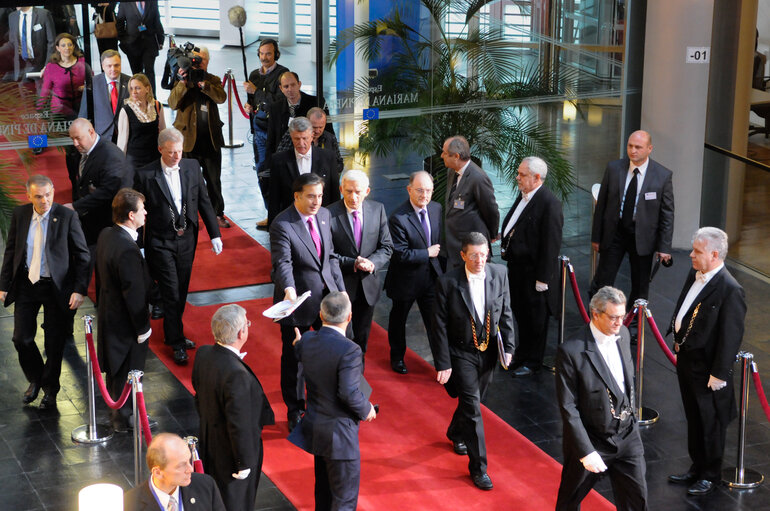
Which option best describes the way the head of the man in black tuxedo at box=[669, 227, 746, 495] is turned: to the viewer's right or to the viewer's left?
to the viewer's left

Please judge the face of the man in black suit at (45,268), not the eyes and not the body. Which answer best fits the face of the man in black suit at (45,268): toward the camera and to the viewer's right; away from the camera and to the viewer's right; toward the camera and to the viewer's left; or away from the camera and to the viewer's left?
toward the camera and to the viewer's right

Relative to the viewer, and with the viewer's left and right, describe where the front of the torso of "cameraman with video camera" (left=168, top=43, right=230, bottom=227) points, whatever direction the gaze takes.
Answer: facing the viewer

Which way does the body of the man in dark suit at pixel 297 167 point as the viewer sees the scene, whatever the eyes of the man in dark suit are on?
toward the camera

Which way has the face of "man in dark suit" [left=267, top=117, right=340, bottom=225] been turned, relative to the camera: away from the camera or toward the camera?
toward the camera

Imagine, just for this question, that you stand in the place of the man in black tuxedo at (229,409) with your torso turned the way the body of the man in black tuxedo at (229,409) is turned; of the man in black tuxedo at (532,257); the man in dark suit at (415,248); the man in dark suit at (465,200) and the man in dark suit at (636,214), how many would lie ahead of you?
4

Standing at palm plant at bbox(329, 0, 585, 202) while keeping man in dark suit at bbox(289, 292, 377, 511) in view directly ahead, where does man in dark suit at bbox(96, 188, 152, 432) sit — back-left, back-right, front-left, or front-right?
front-right

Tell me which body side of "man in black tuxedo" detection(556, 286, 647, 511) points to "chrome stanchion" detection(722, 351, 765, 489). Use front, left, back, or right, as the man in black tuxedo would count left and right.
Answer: left

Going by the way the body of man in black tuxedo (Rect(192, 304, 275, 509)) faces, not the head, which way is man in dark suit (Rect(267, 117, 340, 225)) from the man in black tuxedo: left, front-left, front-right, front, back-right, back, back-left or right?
front-left

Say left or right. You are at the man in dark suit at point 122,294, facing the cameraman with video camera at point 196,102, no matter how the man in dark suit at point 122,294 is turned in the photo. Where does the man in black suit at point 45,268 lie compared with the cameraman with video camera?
left

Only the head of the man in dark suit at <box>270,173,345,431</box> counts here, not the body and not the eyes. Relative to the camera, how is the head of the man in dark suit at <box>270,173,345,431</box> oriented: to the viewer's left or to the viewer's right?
to the viewer's right

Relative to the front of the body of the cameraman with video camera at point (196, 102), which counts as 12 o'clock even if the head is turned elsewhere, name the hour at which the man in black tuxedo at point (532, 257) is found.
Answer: The man in black tuxedo is roughly at 11 o'clock from the cameraman with video camera.

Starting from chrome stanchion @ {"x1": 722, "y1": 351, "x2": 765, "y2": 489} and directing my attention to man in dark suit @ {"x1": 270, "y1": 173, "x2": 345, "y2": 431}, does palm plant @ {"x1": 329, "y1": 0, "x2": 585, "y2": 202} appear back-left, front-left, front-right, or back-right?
front-right

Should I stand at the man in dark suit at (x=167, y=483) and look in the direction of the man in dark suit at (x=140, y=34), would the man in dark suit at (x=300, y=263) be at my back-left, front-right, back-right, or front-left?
front-right

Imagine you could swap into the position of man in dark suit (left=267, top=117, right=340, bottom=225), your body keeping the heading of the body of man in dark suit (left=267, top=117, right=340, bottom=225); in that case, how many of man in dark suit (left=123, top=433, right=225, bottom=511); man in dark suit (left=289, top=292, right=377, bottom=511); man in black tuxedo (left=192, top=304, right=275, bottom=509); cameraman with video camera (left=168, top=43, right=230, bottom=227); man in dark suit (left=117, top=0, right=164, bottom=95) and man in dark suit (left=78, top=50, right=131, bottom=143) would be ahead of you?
3

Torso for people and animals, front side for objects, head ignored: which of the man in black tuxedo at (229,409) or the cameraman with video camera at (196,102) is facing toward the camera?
the cameraman with video camera

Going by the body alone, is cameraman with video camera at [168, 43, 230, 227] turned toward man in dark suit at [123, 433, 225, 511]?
yes

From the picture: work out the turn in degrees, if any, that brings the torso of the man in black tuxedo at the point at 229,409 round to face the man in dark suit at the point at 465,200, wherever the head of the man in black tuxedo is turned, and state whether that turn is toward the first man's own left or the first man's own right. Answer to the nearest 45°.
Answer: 0° — they already face them

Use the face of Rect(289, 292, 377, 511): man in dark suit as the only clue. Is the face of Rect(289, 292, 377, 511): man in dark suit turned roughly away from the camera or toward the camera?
away from the camera

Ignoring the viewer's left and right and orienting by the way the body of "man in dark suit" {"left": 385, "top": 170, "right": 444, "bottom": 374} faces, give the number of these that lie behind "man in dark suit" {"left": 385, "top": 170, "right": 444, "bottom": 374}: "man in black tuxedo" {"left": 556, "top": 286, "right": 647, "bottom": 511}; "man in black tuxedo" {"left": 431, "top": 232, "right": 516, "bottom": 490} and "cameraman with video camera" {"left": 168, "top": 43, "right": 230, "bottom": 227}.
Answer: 1

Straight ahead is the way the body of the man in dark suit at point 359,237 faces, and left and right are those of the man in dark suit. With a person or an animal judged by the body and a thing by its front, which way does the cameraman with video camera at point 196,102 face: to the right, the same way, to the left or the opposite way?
the same way

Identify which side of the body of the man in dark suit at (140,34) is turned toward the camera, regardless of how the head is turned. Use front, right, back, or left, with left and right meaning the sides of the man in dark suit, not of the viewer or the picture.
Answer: front

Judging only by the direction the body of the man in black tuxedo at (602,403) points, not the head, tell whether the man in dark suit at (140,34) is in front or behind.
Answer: behind
